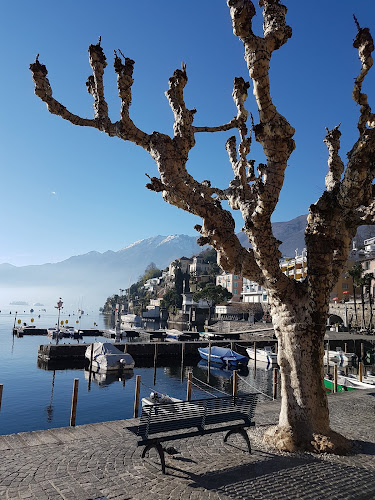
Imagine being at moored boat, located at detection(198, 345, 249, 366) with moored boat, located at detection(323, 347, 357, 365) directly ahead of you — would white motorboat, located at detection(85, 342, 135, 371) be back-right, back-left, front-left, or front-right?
back-right

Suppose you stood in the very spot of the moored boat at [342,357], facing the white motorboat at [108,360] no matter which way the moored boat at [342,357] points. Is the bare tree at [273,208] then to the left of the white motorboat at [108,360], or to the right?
left

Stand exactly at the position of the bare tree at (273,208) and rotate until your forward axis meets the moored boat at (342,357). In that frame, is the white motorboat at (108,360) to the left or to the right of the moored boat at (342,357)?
left
